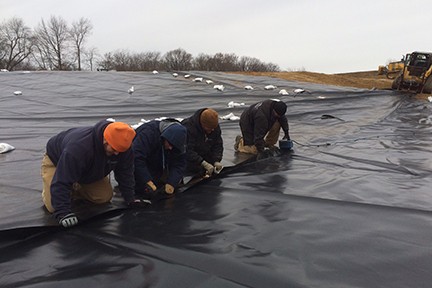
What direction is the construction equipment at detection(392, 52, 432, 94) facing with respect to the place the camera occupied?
facing the viewer and to the left of the viewer

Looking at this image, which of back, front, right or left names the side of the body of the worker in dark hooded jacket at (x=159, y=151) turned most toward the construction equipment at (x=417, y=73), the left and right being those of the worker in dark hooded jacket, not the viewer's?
left

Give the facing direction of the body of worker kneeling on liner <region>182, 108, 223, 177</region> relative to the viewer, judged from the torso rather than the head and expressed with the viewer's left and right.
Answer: facing the viewer and to the right of the viewer

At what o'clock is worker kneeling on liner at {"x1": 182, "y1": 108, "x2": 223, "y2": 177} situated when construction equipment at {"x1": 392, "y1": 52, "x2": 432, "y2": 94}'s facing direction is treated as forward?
The worker kneeling on liner is roughly at 11 o'clock from the construction equipment.

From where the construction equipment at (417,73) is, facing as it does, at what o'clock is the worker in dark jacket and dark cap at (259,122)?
The worker in dark jacket and dark cap is roughly at 11 o'clock from the construction equipment.

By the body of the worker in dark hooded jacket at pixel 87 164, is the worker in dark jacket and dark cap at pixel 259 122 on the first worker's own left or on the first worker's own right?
on the first worker's own left

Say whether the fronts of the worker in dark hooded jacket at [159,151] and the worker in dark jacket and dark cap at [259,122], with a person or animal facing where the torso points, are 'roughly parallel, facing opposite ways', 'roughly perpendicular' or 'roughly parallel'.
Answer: roughly parallel

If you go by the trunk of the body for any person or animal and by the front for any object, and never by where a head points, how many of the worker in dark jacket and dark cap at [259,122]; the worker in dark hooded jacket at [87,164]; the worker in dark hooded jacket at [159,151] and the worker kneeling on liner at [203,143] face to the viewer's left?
0

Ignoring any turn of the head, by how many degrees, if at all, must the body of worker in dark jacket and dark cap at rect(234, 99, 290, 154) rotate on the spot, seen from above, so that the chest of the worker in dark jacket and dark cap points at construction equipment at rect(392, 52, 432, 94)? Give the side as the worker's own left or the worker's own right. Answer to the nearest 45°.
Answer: approximately 90° to the worker's own left

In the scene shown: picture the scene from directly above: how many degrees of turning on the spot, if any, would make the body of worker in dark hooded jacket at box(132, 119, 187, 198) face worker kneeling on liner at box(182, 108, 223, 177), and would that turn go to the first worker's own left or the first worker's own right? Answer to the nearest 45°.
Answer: approximately 90° to the first worker's own left

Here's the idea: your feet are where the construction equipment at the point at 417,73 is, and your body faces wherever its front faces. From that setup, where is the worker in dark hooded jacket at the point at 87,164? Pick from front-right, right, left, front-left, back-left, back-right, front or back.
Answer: front-left
